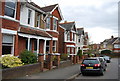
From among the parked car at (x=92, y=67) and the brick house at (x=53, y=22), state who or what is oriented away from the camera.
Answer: the parked car

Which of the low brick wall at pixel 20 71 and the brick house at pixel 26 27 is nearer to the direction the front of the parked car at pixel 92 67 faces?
the brick house

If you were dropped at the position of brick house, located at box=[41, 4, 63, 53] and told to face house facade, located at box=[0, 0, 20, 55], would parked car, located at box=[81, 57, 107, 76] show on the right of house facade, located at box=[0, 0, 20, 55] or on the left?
left

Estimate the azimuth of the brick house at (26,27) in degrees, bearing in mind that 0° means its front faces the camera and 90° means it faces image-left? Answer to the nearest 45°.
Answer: approximately 315°

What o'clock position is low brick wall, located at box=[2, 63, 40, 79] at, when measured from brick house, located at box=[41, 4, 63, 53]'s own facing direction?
The low brick wall is roughly at 2 o'clock from the brick house.

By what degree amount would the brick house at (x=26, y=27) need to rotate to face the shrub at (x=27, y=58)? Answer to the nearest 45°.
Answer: approximately 45° to its right

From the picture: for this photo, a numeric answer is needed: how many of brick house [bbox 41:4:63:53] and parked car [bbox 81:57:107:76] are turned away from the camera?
1

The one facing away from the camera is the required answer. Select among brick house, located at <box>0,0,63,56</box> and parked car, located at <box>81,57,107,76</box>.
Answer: the parked car

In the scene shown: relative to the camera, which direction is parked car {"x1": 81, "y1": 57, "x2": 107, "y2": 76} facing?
away from the camera

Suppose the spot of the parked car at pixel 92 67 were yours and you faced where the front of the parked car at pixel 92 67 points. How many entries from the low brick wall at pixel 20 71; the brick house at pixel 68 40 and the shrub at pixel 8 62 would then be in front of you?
1

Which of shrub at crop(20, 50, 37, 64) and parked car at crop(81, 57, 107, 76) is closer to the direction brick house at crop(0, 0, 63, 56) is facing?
the parked car

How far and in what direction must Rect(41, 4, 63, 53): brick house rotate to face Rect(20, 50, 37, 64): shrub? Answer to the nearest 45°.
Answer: approximately 45° to its right

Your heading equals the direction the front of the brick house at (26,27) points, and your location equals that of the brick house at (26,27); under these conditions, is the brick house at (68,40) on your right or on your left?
on your left

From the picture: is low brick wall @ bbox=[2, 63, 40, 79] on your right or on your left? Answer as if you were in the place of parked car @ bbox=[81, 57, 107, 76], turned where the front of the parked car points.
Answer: on your left

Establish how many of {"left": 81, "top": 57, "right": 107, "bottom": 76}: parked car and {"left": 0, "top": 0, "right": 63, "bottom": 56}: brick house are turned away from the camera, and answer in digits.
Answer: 1

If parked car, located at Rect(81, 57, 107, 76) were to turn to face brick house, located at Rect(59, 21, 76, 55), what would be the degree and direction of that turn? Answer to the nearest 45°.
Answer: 0° — it already faces it
